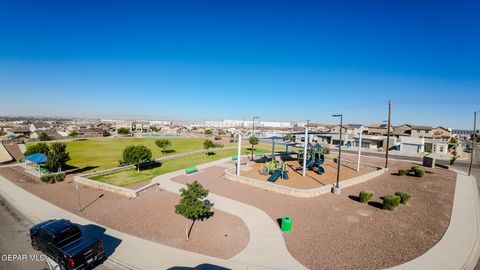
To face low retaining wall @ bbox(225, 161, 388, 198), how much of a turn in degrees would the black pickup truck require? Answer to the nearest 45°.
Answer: approximately 135° to its right

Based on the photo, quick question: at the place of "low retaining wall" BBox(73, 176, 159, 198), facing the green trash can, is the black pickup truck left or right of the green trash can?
right

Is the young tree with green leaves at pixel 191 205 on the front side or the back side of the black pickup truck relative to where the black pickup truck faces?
on the back side

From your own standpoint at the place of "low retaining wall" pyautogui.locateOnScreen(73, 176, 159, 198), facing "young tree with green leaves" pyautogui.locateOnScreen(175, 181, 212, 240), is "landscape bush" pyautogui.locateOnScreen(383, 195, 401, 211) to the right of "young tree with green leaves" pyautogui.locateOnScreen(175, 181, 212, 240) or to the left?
left

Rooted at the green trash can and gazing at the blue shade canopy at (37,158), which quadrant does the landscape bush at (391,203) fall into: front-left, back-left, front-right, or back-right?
back-right

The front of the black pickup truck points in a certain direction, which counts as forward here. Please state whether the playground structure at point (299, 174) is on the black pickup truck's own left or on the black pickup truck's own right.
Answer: on the black pickup truck's own right

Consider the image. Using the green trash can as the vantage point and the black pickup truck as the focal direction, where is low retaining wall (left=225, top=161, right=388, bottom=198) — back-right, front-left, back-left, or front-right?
back-right

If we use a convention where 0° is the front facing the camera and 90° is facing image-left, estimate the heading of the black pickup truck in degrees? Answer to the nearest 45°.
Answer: approximately 135°
